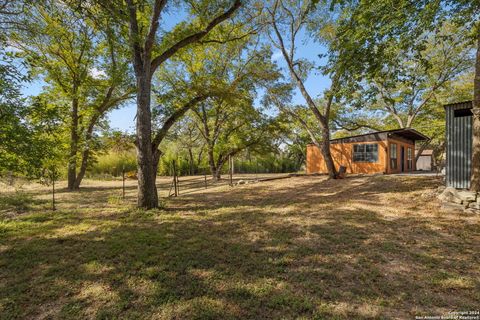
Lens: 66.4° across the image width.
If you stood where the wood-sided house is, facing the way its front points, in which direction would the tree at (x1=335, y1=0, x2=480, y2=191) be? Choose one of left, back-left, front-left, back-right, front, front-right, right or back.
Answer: front-right

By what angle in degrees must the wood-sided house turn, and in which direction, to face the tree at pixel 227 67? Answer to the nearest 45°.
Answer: approximately 90° to its right

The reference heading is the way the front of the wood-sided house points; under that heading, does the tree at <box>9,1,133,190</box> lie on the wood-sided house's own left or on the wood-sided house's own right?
on the wood-sided house's own right

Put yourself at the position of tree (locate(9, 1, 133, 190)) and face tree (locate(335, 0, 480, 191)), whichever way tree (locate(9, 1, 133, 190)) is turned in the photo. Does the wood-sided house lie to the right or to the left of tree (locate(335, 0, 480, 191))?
left

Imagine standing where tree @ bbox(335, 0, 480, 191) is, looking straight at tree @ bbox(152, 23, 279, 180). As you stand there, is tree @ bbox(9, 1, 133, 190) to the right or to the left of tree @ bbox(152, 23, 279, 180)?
left
